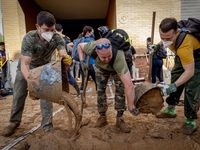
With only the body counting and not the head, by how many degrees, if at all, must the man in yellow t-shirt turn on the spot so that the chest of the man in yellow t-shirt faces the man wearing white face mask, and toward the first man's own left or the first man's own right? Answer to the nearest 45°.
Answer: approximately 45° to the first man's own right

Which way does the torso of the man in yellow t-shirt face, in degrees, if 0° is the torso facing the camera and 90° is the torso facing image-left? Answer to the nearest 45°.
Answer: approximately 45°

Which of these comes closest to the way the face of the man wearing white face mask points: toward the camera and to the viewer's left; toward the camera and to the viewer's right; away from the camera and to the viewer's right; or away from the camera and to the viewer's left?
toward the camera and to the viewer's right

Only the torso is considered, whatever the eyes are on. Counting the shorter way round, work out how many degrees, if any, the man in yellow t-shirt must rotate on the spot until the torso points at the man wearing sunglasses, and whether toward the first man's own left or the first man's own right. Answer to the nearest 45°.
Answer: approximately 45° to the first man's own right
